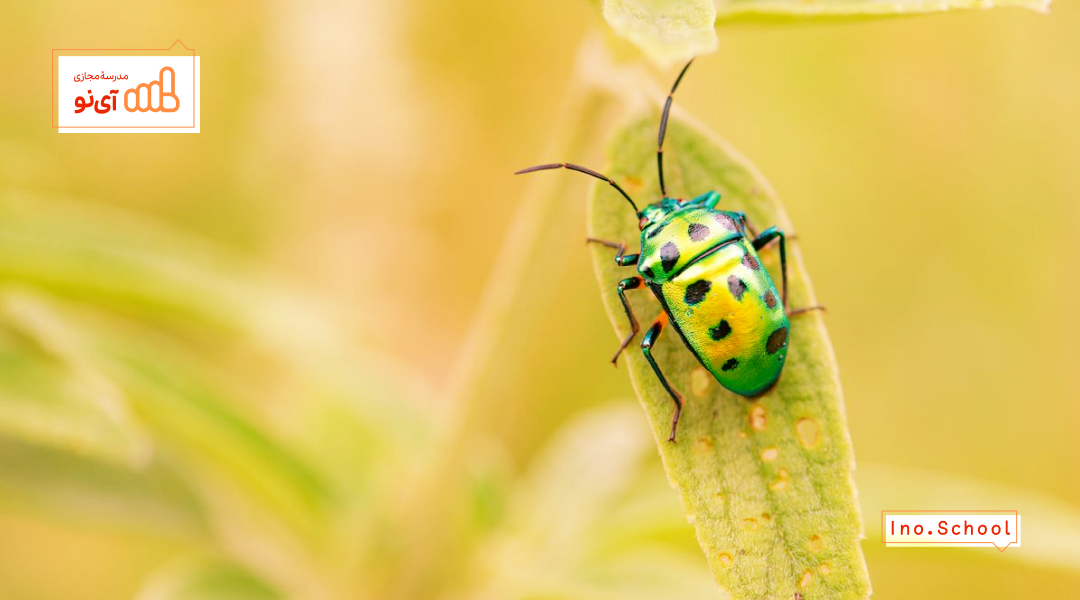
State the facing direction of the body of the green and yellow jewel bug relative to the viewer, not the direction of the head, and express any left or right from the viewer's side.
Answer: facing away from the viewer and to the left of the viewer
